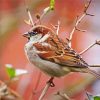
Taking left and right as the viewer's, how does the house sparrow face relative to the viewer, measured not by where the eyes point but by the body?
facing to the left of the viewer
